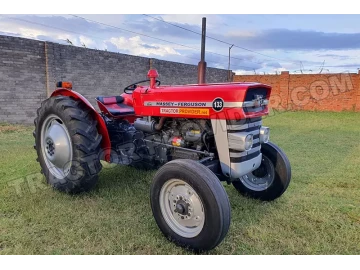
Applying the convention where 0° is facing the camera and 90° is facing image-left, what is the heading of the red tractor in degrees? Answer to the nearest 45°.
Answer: approximately 315°
